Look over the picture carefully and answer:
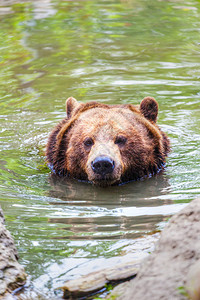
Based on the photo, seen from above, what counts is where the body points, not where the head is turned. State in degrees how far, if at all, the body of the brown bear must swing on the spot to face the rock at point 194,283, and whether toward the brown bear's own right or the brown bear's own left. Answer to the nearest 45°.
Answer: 0° — it already faces it

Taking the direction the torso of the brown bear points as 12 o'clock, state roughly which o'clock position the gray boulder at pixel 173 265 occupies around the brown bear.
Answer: The gray boulder is roughly at 12 o'clock from the brown bear.

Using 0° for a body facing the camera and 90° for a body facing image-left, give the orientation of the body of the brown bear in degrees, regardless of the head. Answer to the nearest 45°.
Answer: approximately 0°

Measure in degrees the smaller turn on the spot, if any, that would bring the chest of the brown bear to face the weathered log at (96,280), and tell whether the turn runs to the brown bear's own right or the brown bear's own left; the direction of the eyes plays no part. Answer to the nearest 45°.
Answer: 0° — it already faces it

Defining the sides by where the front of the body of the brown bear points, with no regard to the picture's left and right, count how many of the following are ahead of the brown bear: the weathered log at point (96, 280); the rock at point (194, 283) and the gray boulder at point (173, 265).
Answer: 3
